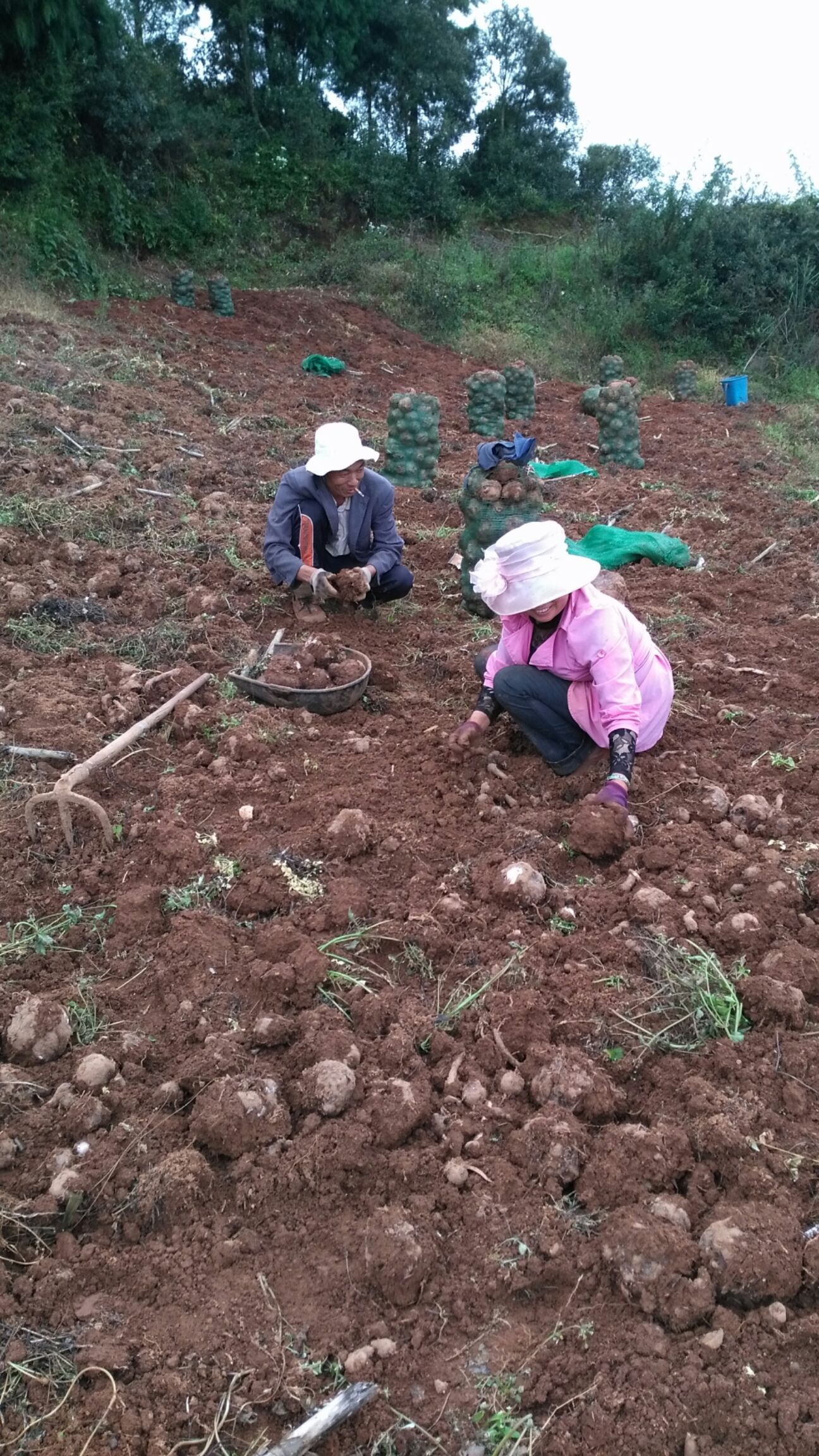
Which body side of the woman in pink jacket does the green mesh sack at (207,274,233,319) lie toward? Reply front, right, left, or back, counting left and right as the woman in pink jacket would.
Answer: right

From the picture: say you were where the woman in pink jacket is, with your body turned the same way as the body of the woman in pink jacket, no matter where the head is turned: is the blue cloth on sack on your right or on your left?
on your right

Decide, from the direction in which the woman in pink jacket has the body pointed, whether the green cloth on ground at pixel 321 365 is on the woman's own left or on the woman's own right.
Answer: on the woman's own right

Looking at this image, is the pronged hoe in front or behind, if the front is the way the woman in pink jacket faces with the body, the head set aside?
in front

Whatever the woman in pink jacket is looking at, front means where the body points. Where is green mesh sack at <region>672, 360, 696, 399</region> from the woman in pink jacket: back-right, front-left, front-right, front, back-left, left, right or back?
back-right

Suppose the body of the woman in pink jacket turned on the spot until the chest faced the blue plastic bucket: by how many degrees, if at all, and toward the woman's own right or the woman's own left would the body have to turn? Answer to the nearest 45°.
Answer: approximately 135° to the woman's own right

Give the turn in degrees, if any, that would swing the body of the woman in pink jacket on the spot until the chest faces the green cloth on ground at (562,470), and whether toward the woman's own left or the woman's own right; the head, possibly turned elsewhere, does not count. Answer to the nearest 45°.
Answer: approximately 135° to the woman's own right

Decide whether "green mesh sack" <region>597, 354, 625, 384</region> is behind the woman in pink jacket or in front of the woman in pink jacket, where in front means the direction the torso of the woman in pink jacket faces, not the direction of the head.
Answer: behind

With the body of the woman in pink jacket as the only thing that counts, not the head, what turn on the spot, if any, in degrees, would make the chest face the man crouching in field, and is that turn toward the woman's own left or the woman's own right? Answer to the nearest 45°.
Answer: approximately 90° to the woman's own right

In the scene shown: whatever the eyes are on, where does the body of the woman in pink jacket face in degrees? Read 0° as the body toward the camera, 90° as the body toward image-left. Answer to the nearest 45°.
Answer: approximately 45°
